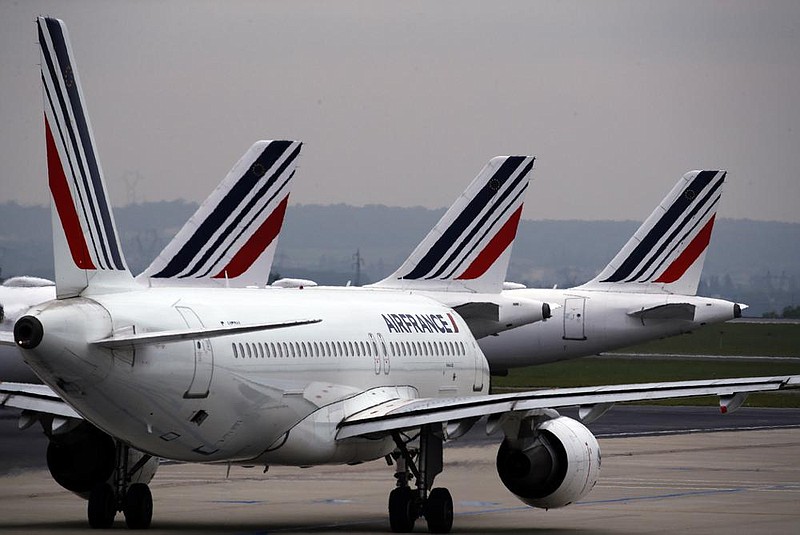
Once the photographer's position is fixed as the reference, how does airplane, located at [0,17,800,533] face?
facing away from the viewer and to the right of the viewer
